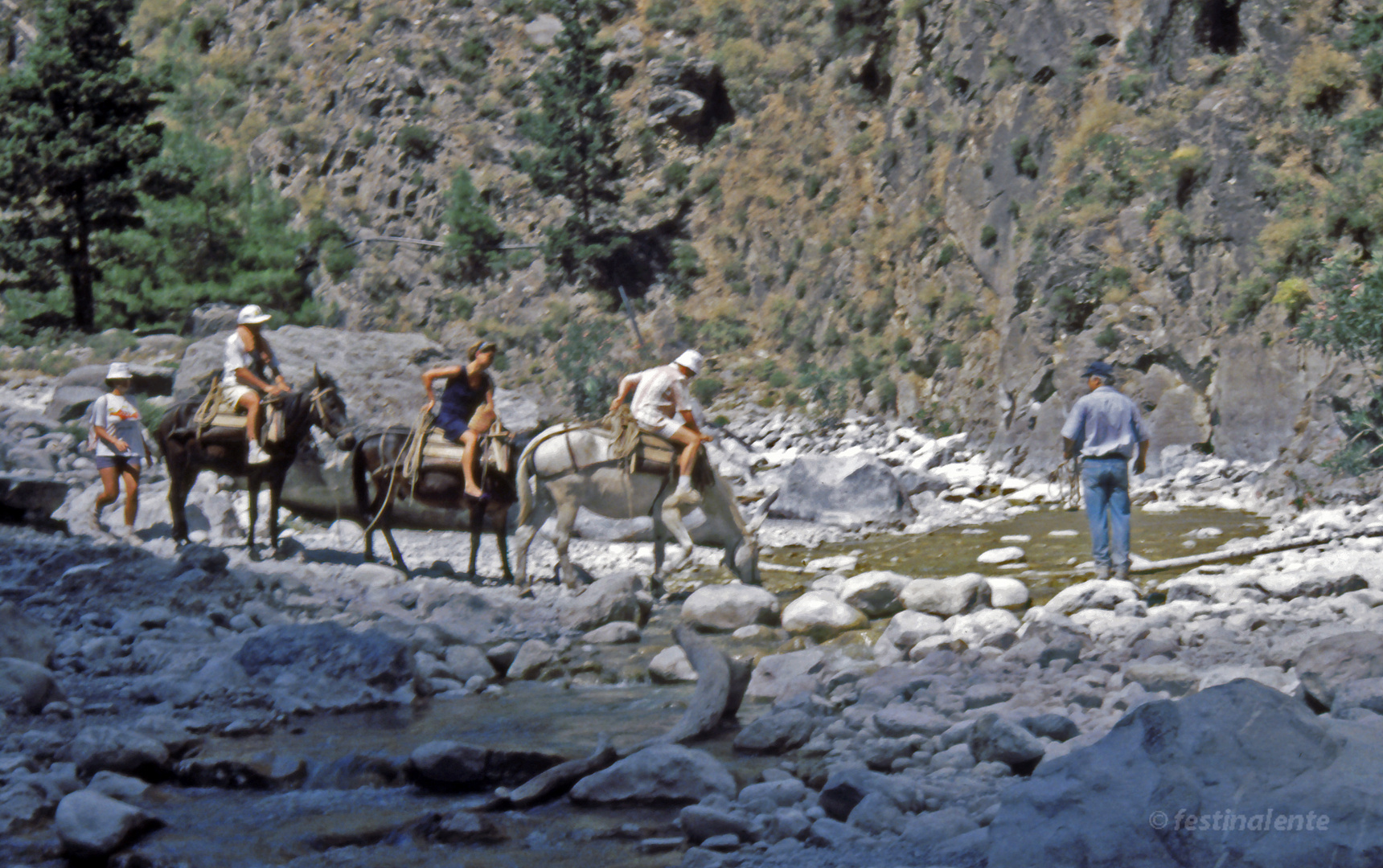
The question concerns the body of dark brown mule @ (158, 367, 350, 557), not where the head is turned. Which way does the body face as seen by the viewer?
to the viewer's right

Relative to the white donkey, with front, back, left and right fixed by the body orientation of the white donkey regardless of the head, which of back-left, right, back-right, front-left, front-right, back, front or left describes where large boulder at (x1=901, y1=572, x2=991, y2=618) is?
front-right

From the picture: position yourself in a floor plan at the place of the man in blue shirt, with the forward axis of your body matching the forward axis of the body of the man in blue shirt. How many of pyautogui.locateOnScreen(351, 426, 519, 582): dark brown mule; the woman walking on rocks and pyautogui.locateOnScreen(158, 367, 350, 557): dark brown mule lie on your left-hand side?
3

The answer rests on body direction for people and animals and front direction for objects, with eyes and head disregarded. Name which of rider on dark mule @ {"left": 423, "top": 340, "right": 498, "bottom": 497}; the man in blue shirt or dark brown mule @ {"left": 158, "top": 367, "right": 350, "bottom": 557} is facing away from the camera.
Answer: the man in blue shirt

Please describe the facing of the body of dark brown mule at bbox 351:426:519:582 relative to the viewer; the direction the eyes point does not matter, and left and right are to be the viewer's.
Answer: facing to the right of the viewer

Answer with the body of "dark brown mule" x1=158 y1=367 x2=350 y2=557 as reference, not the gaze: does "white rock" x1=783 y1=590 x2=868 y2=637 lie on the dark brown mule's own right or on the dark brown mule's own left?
on the dark brown mule's own right

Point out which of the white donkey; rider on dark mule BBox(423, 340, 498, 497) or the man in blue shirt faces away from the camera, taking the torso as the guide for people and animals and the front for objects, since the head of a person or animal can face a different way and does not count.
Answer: the man in blue shirt

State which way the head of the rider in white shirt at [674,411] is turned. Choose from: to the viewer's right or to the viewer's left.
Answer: to the viewer's right

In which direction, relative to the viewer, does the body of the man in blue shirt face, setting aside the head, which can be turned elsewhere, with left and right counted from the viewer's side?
facing away from the viewer

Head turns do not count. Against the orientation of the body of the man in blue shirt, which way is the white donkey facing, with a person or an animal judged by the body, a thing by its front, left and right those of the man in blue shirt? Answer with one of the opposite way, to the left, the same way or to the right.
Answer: to the right

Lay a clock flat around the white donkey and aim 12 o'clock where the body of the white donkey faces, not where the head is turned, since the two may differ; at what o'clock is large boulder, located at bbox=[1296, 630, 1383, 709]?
The large boulder is roughly at 2 o'clock from the white donkey.

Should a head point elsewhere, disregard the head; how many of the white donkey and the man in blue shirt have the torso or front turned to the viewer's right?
1

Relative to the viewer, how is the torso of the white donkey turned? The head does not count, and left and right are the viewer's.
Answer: facing to the right of the viewer
